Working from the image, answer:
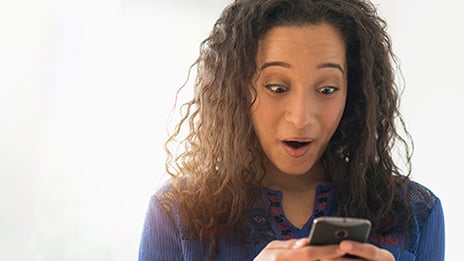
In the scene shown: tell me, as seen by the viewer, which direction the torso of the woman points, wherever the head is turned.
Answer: toward the camera
